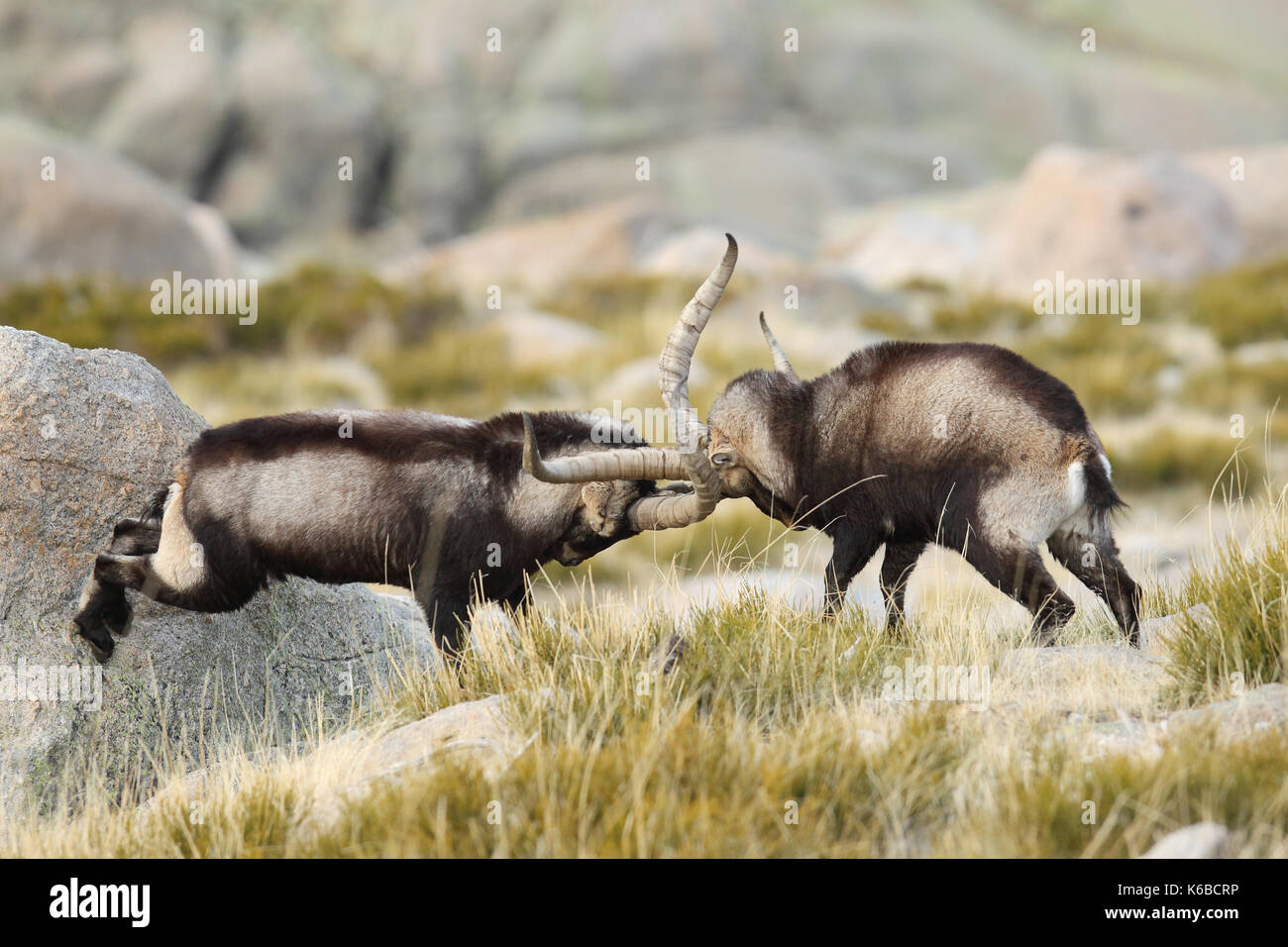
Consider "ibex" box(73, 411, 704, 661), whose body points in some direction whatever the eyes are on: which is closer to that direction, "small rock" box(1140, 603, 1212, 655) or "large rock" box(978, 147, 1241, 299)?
the small rock

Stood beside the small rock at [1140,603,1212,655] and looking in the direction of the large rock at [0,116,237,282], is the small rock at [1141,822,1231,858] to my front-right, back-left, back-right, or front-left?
back-left

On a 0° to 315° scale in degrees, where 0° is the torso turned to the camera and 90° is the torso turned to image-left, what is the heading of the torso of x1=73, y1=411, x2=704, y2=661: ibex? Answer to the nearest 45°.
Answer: approximately 270°

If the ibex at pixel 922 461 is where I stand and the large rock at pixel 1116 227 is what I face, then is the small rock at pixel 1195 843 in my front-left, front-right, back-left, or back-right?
back-right

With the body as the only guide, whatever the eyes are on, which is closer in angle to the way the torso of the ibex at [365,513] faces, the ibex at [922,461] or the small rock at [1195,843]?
the ibex

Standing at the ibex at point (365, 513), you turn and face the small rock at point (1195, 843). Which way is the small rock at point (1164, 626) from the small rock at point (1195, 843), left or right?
left

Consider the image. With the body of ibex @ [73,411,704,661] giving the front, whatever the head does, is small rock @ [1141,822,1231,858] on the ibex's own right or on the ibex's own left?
on the ibex's own right

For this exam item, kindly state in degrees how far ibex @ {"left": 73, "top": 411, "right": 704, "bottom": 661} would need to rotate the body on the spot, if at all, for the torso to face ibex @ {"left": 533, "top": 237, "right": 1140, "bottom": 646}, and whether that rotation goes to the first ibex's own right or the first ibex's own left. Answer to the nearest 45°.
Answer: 0° — it already faces it

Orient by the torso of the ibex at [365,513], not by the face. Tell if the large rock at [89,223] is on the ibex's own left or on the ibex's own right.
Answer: on the ibex's own left
